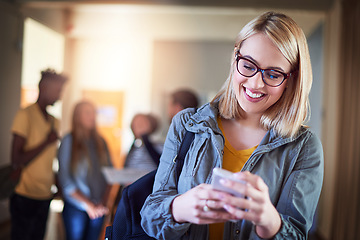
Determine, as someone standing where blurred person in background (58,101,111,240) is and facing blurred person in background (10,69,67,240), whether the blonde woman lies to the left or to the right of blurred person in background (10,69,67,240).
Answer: left

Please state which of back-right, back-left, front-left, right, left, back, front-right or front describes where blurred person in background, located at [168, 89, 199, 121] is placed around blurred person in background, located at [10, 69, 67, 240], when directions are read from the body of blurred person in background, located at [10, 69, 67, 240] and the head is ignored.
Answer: front-left

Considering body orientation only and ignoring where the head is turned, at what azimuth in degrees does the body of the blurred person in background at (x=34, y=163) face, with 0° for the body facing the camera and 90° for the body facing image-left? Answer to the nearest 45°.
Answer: approximately 315°
